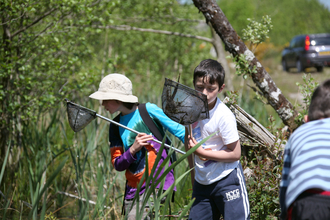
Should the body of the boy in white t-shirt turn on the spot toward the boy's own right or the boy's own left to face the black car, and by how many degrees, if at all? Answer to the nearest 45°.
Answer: approximately 135° to the boy's own right

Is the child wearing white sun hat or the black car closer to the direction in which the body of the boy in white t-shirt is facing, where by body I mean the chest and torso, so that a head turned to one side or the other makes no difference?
the child wearing white sun hat

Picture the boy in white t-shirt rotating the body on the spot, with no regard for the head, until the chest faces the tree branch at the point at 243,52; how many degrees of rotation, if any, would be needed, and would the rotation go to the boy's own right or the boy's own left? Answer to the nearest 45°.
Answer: approximately 135° to the boy's own right
